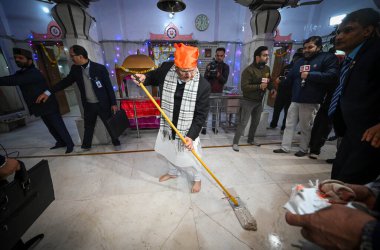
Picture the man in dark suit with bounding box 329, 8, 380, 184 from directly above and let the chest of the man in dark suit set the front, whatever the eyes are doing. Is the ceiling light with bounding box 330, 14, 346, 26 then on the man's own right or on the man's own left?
on the man's own right

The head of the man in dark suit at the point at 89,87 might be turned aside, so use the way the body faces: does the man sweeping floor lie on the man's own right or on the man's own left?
on the man's own left
